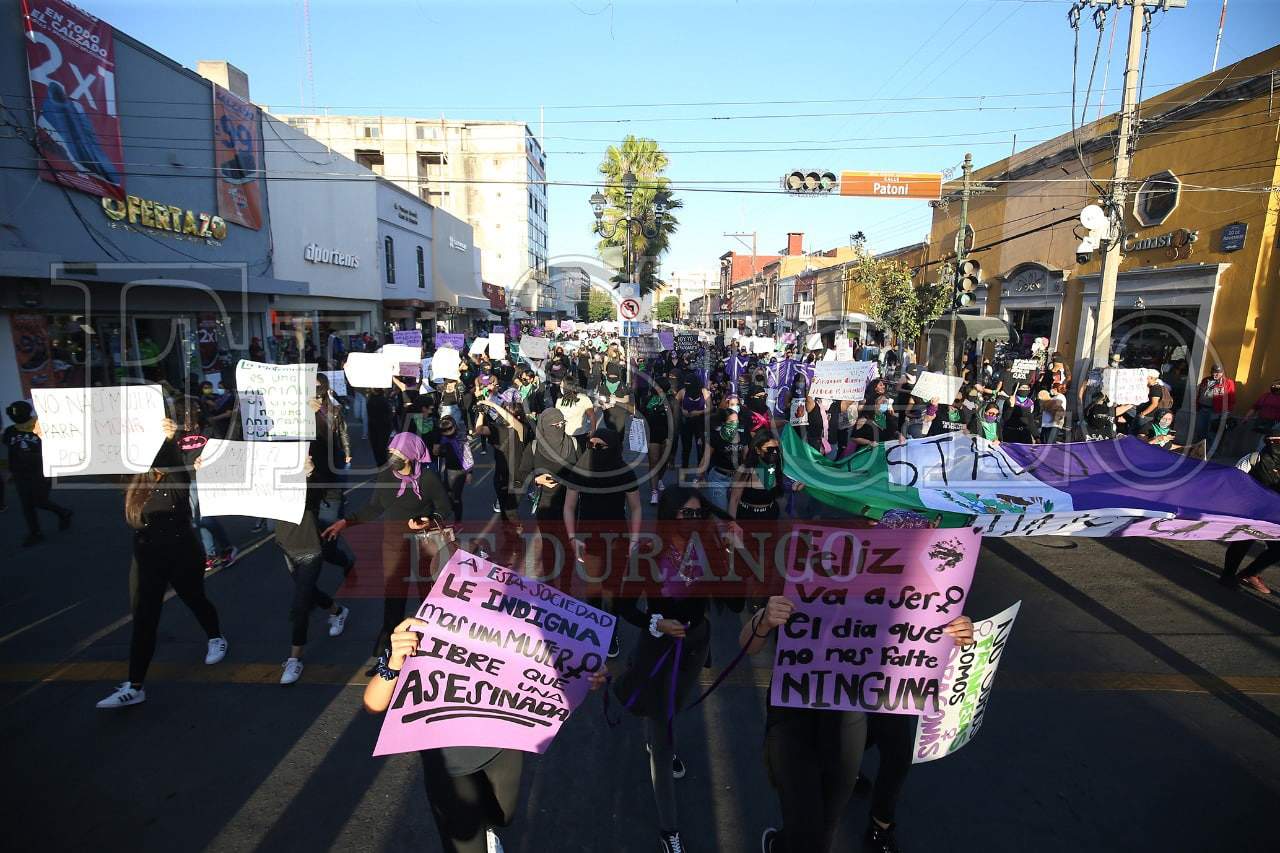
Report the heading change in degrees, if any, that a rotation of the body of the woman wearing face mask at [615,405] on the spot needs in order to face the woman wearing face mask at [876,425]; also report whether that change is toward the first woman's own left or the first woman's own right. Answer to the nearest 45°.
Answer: approximately 90° to the first woman's own left

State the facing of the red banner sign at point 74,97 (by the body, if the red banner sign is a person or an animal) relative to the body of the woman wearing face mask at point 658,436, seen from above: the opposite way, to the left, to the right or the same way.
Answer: to the left

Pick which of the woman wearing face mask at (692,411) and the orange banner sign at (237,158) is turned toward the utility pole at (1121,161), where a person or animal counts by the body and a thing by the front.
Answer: the orange banner sign

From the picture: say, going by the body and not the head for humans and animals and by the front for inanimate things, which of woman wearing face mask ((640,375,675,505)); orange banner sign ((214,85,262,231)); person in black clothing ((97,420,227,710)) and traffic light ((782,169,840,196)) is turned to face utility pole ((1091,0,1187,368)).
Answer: the orange banner sign

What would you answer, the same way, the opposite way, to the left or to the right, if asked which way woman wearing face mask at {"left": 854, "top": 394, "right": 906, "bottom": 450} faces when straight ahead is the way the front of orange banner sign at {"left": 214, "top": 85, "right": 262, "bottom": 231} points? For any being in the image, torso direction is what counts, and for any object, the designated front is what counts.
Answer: to the right

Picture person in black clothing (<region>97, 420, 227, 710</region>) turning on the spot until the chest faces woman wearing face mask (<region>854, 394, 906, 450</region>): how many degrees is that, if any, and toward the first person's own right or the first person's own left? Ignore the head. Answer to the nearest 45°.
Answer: approximately 135° to the first person's own left

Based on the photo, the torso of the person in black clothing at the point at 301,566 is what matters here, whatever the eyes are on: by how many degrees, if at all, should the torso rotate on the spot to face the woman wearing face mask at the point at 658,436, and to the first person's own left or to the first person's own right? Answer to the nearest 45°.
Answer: approximately 180°

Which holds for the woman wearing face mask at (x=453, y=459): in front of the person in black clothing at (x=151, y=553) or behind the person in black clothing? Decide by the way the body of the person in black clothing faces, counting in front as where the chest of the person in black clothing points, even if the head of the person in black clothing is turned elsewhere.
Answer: behind

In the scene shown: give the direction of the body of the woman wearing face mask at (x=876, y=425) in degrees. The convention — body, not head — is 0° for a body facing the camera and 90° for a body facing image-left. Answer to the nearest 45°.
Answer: approximately 0°

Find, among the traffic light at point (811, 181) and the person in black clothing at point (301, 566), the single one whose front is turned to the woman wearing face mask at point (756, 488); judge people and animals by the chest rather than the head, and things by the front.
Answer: the traffic light

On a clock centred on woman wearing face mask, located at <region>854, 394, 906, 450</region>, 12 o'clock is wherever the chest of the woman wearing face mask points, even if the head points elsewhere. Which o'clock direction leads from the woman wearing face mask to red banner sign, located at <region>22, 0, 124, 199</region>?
The red banner sign is roughly at 3 o'clock from the woman wearing face mask.
